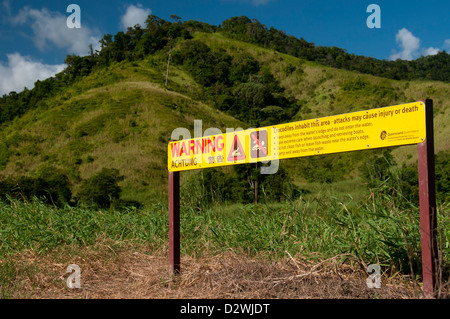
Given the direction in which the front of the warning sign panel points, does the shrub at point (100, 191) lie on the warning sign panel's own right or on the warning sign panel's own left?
on the warning sign panel's own right

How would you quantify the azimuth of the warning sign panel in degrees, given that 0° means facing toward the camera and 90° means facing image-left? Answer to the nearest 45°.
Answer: approximately 45°

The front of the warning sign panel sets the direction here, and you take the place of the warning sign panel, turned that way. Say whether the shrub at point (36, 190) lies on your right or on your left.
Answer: on your right
